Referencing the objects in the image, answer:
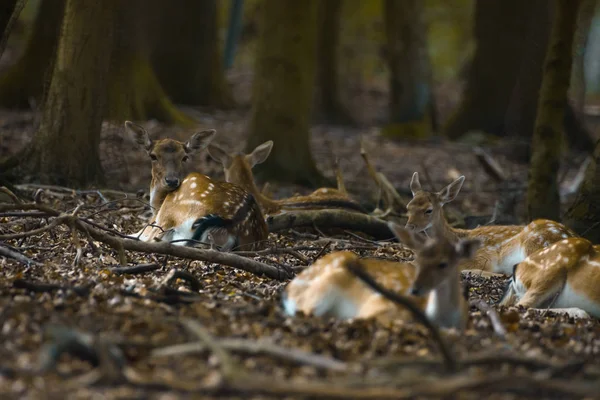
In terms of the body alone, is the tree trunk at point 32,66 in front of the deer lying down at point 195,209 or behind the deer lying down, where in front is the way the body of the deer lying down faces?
in front

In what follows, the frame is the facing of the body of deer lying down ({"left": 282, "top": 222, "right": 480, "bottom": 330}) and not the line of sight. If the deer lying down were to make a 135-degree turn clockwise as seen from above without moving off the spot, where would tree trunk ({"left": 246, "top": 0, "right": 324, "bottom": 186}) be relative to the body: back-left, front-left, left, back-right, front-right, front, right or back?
right

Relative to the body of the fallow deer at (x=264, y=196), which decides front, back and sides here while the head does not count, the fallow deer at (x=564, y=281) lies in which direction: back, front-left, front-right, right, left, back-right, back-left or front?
back-left

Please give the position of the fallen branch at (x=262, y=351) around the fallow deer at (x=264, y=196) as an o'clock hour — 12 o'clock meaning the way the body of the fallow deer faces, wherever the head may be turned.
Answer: The fallen branch is roughly at 9 o'clock from the fallow deer.

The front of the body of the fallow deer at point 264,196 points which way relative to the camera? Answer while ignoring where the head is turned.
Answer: to the viewer's left

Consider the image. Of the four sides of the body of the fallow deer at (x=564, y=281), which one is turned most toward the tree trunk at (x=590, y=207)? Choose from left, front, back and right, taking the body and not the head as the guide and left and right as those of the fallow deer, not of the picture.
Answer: left

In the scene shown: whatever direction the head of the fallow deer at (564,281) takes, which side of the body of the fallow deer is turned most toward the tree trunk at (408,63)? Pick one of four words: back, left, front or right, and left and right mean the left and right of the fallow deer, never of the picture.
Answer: left

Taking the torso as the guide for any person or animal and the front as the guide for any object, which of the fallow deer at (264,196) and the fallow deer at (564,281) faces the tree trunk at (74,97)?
the fallow deer at (264,196)

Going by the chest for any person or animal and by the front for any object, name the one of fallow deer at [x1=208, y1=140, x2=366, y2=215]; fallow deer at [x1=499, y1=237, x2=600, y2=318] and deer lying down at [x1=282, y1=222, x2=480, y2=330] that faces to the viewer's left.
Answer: fallow deer at [x1=208, y1=140, x2=366, y2=215]

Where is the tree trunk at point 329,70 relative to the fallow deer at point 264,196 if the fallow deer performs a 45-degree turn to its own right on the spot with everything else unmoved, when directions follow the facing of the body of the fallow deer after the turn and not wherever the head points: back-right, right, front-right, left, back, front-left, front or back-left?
front-right

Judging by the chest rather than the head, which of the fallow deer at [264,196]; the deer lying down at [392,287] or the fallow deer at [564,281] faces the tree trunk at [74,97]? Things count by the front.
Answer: the fallow deer at [264,196]

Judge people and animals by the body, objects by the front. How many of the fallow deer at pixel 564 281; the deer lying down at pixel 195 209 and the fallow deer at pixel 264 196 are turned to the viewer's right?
1

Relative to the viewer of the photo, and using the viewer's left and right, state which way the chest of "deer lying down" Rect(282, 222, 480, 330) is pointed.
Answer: facing the viewer and to the right of the viewer

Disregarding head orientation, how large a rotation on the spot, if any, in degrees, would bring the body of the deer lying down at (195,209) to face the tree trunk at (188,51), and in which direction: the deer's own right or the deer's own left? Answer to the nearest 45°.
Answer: approximately 45° to the deer's own right

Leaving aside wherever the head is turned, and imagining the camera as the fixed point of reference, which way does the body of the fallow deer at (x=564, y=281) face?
to the viewer's right

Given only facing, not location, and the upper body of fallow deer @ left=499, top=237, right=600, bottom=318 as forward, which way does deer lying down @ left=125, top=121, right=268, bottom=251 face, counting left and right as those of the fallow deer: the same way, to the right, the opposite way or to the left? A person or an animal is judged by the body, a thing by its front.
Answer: the opposite way

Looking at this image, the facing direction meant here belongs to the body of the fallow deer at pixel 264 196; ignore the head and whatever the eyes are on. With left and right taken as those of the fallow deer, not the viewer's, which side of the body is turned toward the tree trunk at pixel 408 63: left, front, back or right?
right
